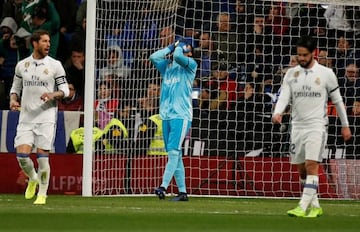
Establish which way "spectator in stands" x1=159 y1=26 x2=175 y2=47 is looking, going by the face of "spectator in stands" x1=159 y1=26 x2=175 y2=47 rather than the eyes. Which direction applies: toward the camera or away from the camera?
toward the camera

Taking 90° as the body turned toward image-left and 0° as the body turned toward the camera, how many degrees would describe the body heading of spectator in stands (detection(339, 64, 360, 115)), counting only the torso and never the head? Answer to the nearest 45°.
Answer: approximately 0°

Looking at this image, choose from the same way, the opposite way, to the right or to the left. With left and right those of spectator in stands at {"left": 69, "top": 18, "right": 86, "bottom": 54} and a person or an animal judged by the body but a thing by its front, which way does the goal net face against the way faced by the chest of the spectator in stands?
the same way

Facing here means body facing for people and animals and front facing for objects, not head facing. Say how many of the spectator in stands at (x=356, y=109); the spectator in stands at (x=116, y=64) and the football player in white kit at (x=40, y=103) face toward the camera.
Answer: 3

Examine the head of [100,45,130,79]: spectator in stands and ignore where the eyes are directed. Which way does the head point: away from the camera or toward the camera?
toward the camera

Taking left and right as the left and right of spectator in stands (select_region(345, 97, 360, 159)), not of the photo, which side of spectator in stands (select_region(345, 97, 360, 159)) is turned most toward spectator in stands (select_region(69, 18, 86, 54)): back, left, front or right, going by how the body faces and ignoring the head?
right

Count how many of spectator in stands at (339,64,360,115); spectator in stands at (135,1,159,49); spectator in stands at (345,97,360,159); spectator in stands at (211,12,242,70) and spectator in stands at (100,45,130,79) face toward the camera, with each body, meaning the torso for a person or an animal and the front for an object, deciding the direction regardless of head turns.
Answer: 5

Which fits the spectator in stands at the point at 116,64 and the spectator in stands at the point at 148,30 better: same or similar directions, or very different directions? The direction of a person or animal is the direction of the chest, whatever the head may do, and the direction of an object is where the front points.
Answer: same or similar directions

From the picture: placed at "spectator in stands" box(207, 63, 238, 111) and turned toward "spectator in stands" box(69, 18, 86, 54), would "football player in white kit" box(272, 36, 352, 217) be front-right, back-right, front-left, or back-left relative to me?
back-left

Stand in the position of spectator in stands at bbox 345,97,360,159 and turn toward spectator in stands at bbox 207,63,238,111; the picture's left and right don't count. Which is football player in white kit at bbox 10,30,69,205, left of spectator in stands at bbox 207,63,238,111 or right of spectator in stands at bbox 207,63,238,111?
left

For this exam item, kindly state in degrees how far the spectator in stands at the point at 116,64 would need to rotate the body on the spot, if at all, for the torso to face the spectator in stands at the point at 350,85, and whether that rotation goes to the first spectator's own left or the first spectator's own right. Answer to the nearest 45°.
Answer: approximately 90° to the first spectator's own left

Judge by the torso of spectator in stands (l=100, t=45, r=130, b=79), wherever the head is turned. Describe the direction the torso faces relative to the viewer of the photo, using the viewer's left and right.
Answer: facing the viewer

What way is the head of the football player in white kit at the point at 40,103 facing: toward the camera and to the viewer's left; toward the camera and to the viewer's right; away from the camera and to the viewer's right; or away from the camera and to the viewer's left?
toward the camera and to the viewer's right

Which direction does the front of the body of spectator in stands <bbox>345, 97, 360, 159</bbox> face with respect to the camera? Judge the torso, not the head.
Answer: toward the camera

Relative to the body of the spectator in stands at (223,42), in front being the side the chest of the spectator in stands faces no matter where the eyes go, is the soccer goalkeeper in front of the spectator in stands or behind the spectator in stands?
in front

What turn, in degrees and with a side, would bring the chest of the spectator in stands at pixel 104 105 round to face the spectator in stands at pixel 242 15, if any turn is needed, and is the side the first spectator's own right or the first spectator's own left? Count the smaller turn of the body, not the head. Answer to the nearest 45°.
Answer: approximately 90° to the first spectator's own left

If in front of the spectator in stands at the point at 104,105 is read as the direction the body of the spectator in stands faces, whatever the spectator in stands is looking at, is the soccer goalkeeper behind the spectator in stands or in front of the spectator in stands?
in front
